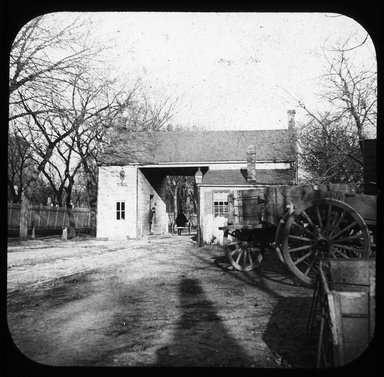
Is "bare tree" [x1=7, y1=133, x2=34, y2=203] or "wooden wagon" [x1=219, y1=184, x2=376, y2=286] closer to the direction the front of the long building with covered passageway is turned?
the wooden wagon

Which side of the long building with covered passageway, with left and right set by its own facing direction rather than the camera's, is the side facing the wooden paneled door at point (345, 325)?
front

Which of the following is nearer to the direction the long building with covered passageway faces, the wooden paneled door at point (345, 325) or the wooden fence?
the wooden paneled door

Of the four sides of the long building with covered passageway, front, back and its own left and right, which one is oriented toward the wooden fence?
right

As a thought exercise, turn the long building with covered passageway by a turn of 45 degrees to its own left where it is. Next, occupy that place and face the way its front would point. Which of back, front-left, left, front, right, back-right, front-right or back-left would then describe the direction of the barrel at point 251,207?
front-right

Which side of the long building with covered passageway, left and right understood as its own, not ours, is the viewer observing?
front

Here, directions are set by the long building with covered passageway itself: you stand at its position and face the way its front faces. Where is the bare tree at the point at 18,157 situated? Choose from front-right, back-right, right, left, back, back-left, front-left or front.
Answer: right
